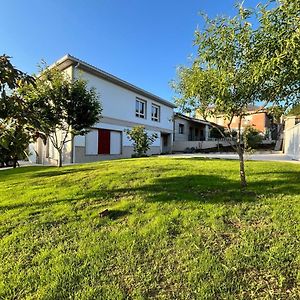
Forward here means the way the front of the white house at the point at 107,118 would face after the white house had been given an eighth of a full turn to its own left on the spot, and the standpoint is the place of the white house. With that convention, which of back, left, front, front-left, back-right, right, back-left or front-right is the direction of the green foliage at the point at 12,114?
right

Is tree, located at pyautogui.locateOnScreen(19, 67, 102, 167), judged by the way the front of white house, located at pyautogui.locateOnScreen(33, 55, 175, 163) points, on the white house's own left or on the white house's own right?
on the white house's own right
